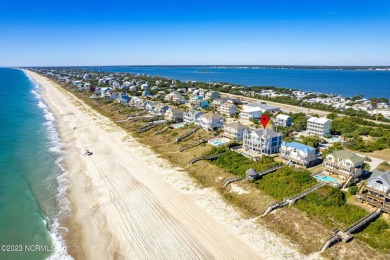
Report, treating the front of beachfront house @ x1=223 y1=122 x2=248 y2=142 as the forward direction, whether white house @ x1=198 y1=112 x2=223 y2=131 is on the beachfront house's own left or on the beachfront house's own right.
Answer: on the beachfront house's own right

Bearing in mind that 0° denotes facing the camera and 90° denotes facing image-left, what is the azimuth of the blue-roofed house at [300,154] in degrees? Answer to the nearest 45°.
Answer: approximately 45°

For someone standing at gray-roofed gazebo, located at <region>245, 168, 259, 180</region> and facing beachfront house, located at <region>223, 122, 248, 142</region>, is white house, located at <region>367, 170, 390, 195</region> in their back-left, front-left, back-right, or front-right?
back-right

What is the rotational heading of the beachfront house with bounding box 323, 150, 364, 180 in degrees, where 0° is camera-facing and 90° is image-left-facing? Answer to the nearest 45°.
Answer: approximately 45°

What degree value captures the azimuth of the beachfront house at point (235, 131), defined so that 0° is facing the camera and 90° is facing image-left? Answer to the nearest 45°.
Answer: approximately 45°

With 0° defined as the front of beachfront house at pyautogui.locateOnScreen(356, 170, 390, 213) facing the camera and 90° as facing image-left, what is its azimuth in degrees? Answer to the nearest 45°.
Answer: approximately 45°

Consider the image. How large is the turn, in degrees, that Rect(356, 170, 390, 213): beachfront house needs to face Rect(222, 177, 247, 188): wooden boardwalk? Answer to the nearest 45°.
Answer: approximately 45° to its right

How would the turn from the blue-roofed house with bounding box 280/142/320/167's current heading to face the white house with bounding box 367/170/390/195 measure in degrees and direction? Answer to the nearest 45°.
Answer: approximately 90° to its left

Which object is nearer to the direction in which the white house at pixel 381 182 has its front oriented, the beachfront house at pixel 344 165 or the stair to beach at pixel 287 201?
the stair to beach

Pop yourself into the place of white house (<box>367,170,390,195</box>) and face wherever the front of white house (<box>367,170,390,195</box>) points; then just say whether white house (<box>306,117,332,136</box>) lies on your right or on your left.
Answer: on your right

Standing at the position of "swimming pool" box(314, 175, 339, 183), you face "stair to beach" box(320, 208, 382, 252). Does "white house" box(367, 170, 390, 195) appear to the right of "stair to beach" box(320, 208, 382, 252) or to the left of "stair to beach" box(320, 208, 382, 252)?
left
